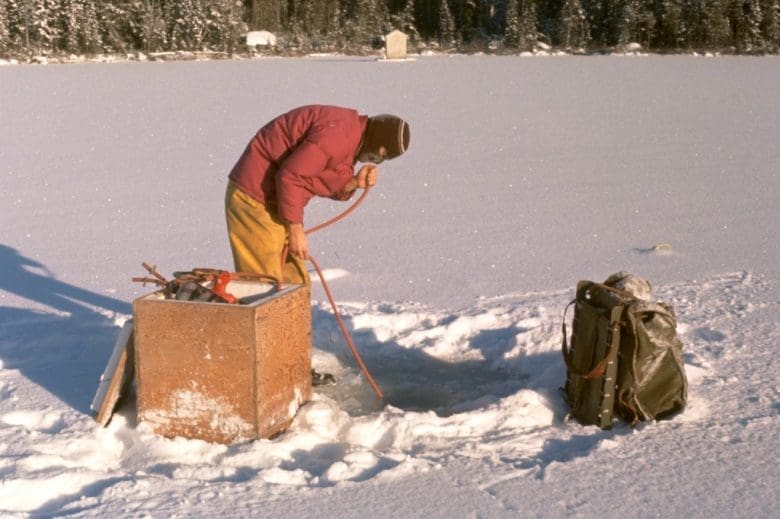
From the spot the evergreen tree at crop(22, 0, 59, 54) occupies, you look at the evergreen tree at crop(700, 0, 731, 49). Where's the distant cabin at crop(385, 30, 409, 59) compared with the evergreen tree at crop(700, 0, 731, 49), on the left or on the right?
right

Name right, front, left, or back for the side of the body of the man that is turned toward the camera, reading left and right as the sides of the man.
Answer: right

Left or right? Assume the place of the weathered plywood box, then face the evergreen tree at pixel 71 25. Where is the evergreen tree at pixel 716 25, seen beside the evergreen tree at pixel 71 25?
right

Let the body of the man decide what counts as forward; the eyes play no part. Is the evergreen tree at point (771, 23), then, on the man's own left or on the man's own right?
on the man's own left

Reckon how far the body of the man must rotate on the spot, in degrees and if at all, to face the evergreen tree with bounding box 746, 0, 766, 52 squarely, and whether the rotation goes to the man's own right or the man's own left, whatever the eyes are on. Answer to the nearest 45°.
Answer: approximately 45° to the man's own left

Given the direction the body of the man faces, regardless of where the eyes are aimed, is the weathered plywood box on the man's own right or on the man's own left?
on the man's own right

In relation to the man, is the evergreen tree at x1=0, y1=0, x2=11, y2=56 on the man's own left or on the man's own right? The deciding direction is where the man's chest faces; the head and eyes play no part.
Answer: on the man's own left

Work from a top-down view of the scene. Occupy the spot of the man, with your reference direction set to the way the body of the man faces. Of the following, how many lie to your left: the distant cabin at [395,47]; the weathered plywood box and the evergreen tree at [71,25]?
2

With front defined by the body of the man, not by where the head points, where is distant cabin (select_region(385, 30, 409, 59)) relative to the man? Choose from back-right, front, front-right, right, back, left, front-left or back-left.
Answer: left

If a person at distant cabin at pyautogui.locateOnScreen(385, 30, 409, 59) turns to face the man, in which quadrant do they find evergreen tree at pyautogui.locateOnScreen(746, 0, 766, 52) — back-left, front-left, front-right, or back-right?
back-left

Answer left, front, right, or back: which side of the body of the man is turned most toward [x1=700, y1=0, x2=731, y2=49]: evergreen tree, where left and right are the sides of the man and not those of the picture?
left

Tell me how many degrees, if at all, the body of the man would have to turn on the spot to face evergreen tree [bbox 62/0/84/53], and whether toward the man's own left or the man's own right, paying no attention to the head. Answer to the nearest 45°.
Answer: approximately 90° to the man's own left
